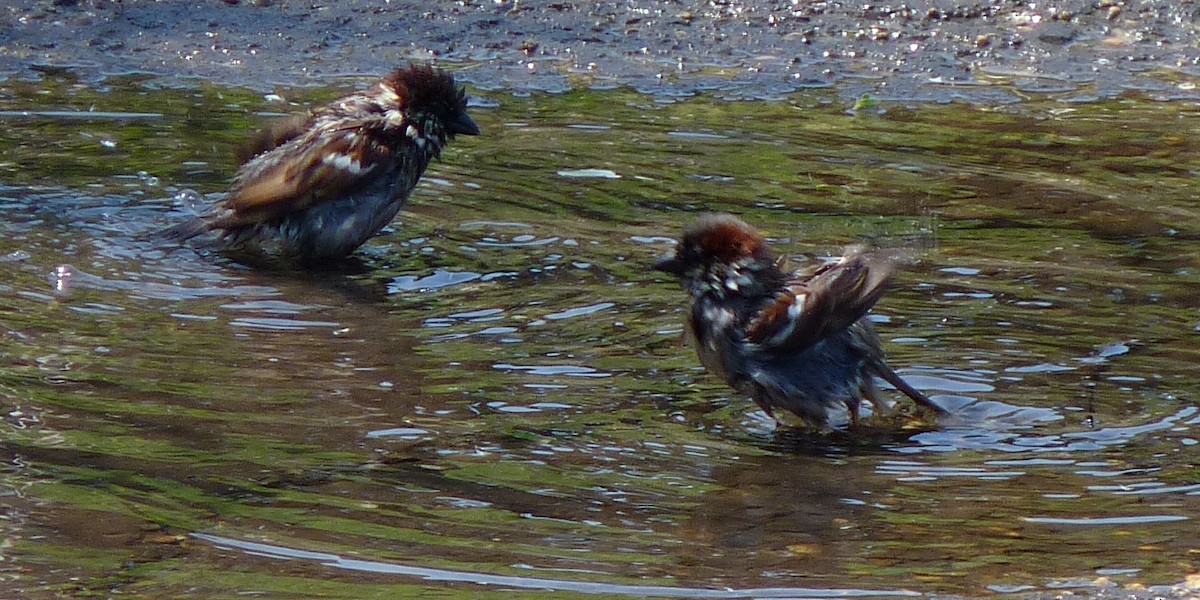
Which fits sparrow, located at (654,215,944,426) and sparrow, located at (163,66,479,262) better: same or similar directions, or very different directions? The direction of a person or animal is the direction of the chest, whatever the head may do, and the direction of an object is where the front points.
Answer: very different directions

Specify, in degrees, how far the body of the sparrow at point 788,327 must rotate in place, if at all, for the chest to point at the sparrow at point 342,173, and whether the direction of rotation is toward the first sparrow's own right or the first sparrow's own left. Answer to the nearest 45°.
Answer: approximately 45° to the first sparrow's own right

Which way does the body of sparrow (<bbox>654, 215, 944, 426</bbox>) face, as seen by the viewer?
to the viewer's left

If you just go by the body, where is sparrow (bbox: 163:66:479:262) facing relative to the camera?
to the viewer's right

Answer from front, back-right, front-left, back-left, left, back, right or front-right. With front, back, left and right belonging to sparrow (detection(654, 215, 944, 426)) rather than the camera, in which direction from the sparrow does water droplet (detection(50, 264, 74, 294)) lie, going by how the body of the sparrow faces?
front

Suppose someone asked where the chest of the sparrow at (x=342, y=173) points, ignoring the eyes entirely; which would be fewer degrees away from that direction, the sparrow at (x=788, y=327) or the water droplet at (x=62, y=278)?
the sparrow

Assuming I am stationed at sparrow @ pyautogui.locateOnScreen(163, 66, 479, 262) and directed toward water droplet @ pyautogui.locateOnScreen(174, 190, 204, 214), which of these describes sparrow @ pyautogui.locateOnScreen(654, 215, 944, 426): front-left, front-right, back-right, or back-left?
back-left

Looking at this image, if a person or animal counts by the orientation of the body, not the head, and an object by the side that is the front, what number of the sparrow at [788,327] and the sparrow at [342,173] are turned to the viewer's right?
1

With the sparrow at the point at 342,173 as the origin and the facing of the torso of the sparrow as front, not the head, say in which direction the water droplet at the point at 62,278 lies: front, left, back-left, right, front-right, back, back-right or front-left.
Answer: back-right

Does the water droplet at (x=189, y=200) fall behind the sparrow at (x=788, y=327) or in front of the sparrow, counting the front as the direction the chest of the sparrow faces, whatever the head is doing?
in front

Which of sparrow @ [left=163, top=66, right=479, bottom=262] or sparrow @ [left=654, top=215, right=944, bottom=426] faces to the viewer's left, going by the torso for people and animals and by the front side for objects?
sparrow @ [left=654, top=215, right=944, bottom=426]

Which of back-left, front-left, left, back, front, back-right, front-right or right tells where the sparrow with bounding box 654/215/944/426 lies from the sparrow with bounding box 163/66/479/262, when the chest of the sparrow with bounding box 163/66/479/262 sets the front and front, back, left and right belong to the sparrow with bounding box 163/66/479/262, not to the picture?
front-right
